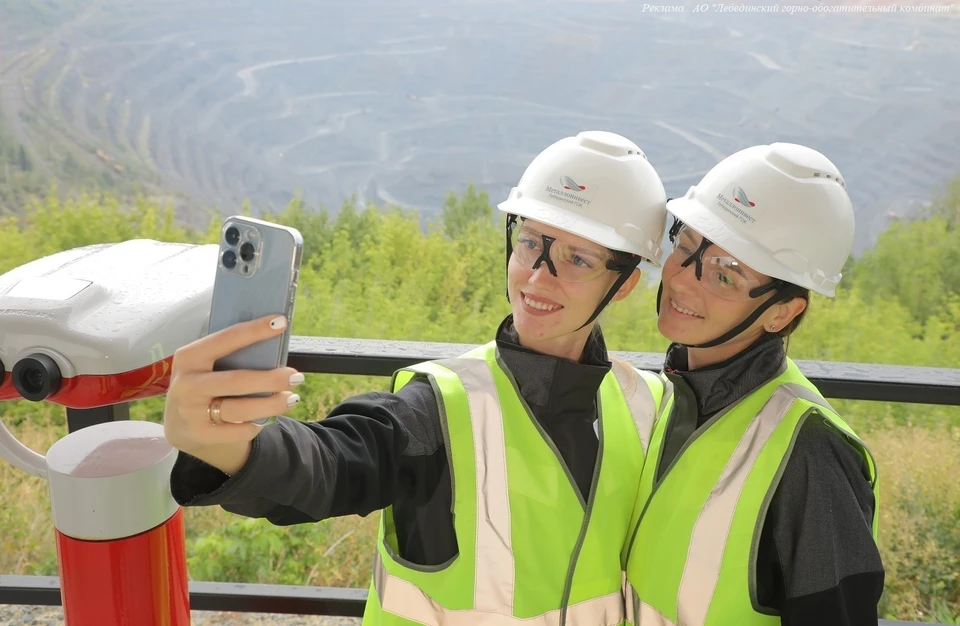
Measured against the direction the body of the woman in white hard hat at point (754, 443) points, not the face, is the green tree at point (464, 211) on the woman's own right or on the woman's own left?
on the woman's own right

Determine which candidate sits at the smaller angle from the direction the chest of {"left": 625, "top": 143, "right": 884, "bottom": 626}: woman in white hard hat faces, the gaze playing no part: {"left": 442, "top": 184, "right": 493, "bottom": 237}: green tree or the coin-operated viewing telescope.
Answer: the coin-operated viewing telescope

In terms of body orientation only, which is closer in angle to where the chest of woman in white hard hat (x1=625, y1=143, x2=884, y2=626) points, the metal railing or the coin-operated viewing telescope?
the coin-operated viewing telescope

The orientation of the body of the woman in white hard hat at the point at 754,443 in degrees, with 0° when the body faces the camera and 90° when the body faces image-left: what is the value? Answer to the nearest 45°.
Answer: approximately 45°
